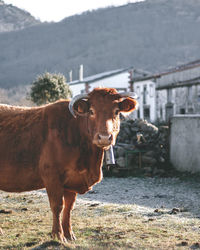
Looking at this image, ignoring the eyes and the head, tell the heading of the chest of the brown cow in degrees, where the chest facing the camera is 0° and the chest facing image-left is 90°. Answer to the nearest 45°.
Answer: approximately 315°

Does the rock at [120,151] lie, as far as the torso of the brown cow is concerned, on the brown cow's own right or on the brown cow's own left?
on the brown cow's own left

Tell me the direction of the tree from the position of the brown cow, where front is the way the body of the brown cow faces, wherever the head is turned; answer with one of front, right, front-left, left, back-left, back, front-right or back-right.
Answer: back-left

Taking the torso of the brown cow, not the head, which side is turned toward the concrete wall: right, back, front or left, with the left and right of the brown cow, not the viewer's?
left

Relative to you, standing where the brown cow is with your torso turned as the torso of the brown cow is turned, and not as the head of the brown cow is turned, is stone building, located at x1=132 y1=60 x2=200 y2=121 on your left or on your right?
on your left

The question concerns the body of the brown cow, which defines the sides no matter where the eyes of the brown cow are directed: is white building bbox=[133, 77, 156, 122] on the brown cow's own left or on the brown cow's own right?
on the brown cow's own left

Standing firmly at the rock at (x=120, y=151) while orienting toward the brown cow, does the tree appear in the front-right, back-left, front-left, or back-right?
back-right
